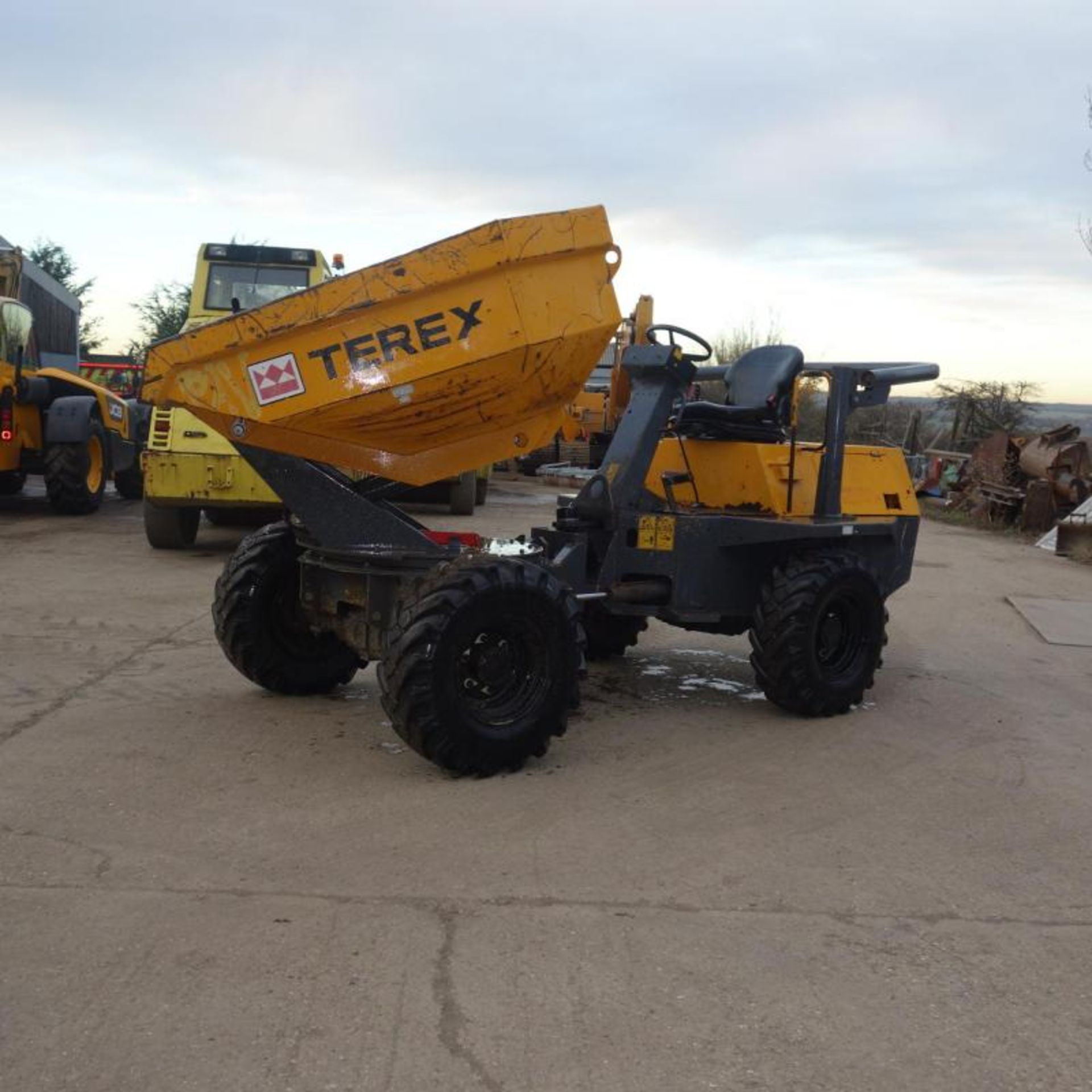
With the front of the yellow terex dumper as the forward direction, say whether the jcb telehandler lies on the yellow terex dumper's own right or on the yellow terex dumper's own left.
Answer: on the yellow terex dumper's own right

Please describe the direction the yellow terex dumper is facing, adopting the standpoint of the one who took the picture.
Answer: facing the viewer and to the left of the viewer

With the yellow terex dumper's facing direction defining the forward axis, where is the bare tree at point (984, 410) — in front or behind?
behind

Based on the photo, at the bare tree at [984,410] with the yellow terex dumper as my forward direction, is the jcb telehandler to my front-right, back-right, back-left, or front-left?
front-right

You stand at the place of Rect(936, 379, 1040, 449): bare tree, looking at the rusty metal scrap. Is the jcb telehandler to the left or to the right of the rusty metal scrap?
right

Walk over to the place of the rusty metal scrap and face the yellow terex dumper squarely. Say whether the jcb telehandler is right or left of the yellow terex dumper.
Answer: right

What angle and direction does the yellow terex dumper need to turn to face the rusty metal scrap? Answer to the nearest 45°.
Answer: approximately 180°
